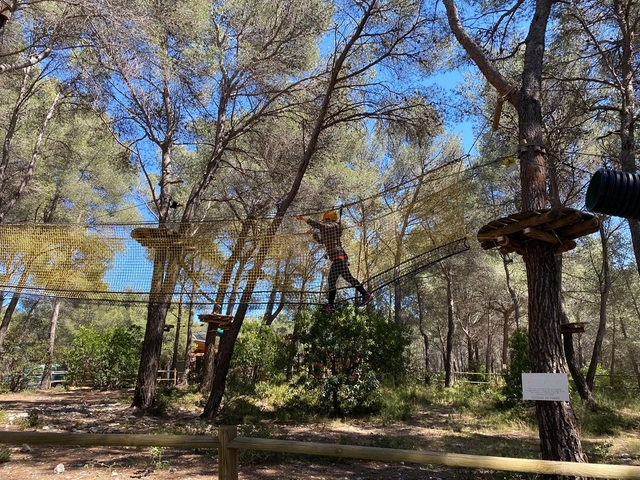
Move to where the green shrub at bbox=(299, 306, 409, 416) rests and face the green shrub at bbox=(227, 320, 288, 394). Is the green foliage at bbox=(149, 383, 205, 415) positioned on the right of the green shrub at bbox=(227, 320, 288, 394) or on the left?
left

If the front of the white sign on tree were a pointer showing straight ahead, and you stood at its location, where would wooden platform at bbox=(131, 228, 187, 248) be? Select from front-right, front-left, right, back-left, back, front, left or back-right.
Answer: right

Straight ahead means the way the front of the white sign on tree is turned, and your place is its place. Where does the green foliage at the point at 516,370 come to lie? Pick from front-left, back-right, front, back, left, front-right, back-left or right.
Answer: back

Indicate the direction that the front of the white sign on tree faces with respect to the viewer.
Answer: facing the viewer

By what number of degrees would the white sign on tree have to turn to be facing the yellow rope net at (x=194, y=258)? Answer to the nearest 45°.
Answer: approximately 90° to its right

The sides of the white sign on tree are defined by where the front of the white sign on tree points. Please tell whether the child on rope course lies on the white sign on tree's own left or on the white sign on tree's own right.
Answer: on the white sign on tree's own right

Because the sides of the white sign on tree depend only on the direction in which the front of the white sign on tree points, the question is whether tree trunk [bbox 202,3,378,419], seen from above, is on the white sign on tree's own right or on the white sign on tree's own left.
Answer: on the white sign on tree's own right

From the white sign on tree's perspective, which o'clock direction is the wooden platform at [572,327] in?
The wooden platform is roughly at 6 o'clock from the white sign on tree.

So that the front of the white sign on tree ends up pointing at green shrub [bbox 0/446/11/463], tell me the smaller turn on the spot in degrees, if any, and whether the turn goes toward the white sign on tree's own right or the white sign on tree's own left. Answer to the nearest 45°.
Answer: approximately 90° to the white sign on tree's own right
